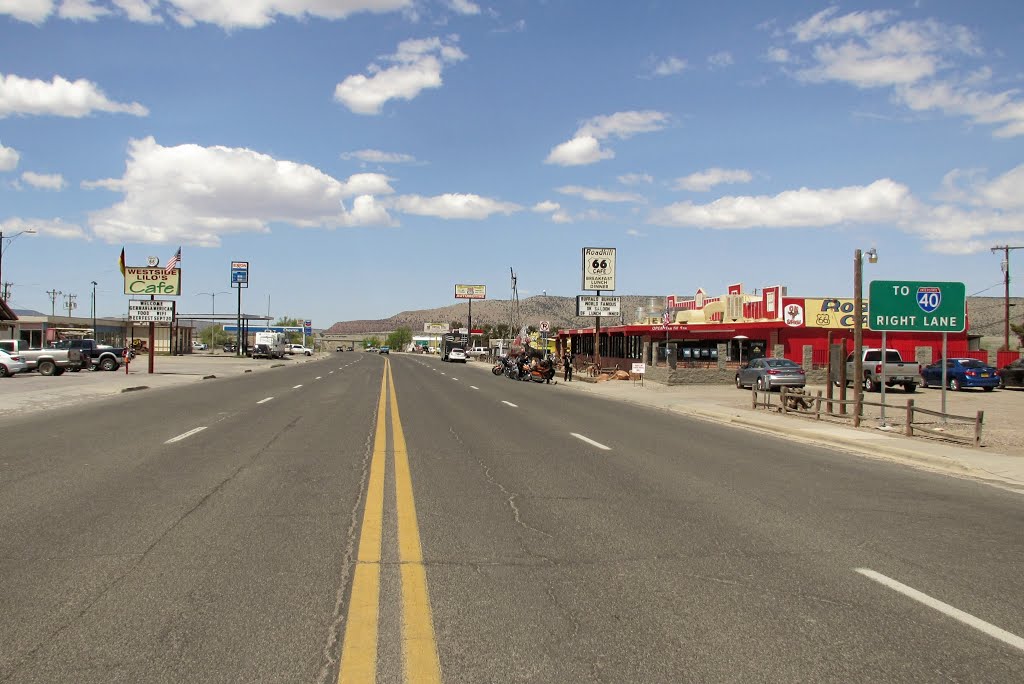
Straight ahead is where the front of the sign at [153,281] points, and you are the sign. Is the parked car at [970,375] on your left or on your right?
on your left

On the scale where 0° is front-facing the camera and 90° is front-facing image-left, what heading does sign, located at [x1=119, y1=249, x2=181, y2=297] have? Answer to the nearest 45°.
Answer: approximately 0°

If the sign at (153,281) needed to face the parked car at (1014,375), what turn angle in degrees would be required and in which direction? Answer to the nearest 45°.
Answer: approximately 45° to its left

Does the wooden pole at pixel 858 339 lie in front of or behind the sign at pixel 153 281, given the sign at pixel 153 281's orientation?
in front

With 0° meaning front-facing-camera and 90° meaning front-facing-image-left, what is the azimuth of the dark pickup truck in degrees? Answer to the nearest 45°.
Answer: approximately 90°

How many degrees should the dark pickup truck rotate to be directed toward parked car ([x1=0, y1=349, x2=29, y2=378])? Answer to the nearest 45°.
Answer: approximately 45° to its left

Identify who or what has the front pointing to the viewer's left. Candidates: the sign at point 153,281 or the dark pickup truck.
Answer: the dark pickup truck

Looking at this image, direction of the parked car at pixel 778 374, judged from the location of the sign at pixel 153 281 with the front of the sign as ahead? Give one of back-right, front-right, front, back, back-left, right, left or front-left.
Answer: front-left

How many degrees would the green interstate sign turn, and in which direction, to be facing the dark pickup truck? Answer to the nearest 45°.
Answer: approximately 90° to its right
